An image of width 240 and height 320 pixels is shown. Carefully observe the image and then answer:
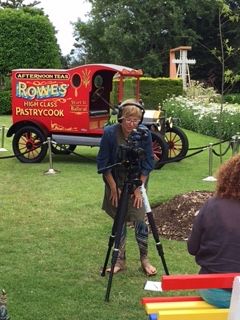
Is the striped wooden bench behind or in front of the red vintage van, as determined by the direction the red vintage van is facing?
in front

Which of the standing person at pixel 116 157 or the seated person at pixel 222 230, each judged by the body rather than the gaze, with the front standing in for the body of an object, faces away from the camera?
the seated person at pixel 222 230

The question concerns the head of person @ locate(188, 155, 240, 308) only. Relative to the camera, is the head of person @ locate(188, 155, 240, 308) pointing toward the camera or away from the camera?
away from the camera

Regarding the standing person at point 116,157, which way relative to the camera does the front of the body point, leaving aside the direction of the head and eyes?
toward the camera

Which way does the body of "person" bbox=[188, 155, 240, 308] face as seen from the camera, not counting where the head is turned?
away from the camera

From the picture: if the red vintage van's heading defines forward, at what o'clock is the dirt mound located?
The dirt mound is roughly at 1 o'clock from the red vintage van.

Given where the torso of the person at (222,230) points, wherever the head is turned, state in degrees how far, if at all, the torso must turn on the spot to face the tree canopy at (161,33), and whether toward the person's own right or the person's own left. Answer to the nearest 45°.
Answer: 0° — they already face it

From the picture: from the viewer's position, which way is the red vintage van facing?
facing the viewer and to the right of the viewer

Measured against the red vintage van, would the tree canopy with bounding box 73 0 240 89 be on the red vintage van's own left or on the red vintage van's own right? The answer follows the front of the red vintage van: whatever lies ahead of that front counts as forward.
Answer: on the red vintage van's own left

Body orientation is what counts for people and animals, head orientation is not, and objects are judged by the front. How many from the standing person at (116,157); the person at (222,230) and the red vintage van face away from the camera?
1

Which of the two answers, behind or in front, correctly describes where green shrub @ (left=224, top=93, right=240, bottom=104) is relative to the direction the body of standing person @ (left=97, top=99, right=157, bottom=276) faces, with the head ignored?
behind

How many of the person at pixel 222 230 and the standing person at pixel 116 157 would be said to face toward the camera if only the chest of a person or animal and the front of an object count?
1
